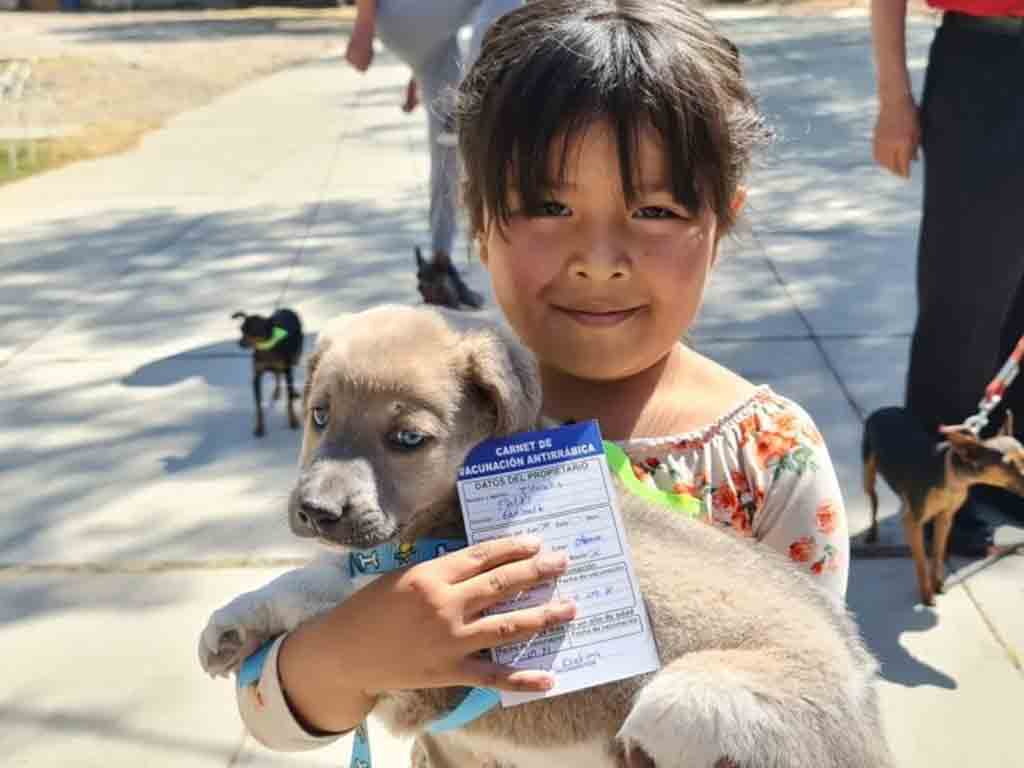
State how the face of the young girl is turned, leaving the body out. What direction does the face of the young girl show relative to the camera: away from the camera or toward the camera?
toward the camera

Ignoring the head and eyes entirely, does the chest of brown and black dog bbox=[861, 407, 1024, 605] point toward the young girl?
no

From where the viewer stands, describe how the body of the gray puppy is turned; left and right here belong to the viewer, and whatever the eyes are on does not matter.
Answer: facing to the left of the viewer

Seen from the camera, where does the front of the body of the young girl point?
toward the camera

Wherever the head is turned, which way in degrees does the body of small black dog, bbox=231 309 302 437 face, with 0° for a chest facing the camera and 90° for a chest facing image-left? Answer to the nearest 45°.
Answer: approximately 45°

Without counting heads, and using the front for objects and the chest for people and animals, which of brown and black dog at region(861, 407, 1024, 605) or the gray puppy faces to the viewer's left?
the gray puppy

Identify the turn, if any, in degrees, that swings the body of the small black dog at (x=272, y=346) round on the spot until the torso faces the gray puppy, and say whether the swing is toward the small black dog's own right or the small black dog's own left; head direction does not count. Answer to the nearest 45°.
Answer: approximately 45° to the small black dog's own left

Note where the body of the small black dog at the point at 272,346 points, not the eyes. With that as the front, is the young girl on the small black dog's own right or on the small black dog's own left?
on the small black dog's own left

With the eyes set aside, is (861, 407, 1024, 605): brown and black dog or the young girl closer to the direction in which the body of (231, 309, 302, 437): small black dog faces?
the young girl

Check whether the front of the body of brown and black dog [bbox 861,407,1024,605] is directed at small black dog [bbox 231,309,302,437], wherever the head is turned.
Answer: no

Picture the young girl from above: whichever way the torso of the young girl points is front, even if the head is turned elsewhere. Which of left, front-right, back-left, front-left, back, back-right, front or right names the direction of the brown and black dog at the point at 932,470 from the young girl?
back-left

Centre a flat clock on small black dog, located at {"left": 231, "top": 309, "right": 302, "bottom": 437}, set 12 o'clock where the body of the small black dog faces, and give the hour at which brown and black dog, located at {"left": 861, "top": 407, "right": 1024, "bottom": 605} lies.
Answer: The brown and black dog is roughly at 9 o'clock from the small black dog.
